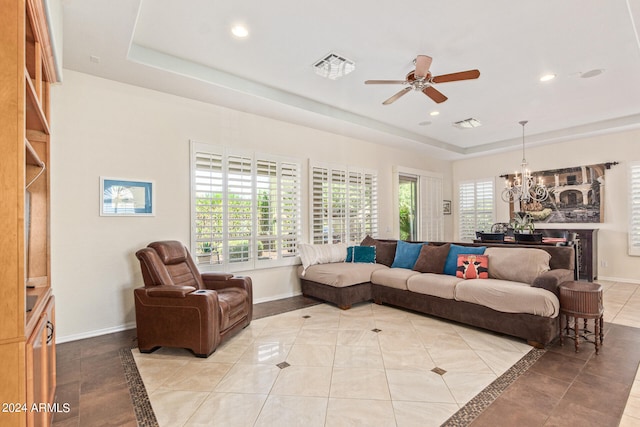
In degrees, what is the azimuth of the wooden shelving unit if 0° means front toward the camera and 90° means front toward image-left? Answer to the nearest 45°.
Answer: approximately 270°

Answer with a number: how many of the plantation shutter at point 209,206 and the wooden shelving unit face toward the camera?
1

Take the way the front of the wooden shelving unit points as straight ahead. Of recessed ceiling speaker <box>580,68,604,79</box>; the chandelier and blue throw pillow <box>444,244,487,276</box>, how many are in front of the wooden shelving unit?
3

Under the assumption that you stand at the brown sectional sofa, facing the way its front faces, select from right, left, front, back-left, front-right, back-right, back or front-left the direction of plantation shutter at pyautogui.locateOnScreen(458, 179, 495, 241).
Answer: back-right

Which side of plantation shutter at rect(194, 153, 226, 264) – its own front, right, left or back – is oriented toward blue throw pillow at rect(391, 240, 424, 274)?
left

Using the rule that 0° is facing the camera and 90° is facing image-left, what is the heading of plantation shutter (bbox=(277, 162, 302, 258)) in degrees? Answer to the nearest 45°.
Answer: approximately 315°
